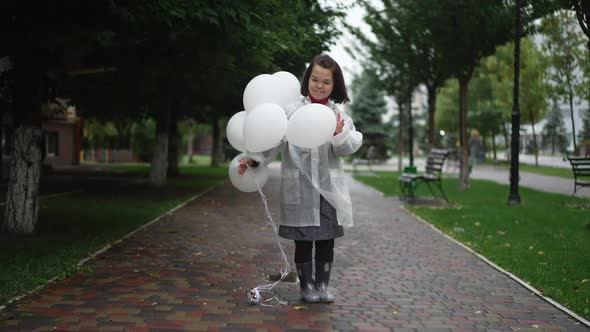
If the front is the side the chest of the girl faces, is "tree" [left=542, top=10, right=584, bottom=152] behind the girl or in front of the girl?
behind

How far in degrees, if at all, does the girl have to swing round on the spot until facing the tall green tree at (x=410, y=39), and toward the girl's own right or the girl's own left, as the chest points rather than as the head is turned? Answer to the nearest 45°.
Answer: approximately 180°

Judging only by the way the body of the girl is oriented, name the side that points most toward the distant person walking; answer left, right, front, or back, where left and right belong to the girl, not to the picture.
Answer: back

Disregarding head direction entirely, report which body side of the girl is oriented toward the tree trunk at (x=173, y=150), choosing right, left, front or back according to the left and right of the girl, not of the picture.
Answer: back

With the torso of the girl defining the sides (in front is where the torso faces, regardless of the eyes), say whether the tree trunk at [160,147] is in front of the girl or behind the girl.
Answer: behind

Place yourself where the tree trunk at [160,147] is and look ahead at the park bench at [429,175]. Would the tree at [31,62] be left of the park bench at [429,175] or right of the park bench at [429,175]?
right

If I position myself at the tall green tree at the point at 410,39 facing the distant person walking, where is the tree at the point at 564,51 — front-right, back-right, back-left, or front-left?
front-right

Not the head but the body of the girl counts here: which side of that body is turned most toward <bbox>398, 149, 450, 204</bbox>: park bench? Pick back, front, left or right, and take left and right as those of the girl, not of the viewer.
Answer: back

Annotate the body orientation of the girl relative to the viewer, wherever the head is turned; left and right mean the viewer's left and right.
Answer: facing the viewer

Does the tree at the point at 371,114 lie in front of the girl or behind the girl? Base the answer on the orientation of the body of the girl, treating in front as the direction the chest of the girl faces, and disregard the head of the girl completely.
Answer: behind
